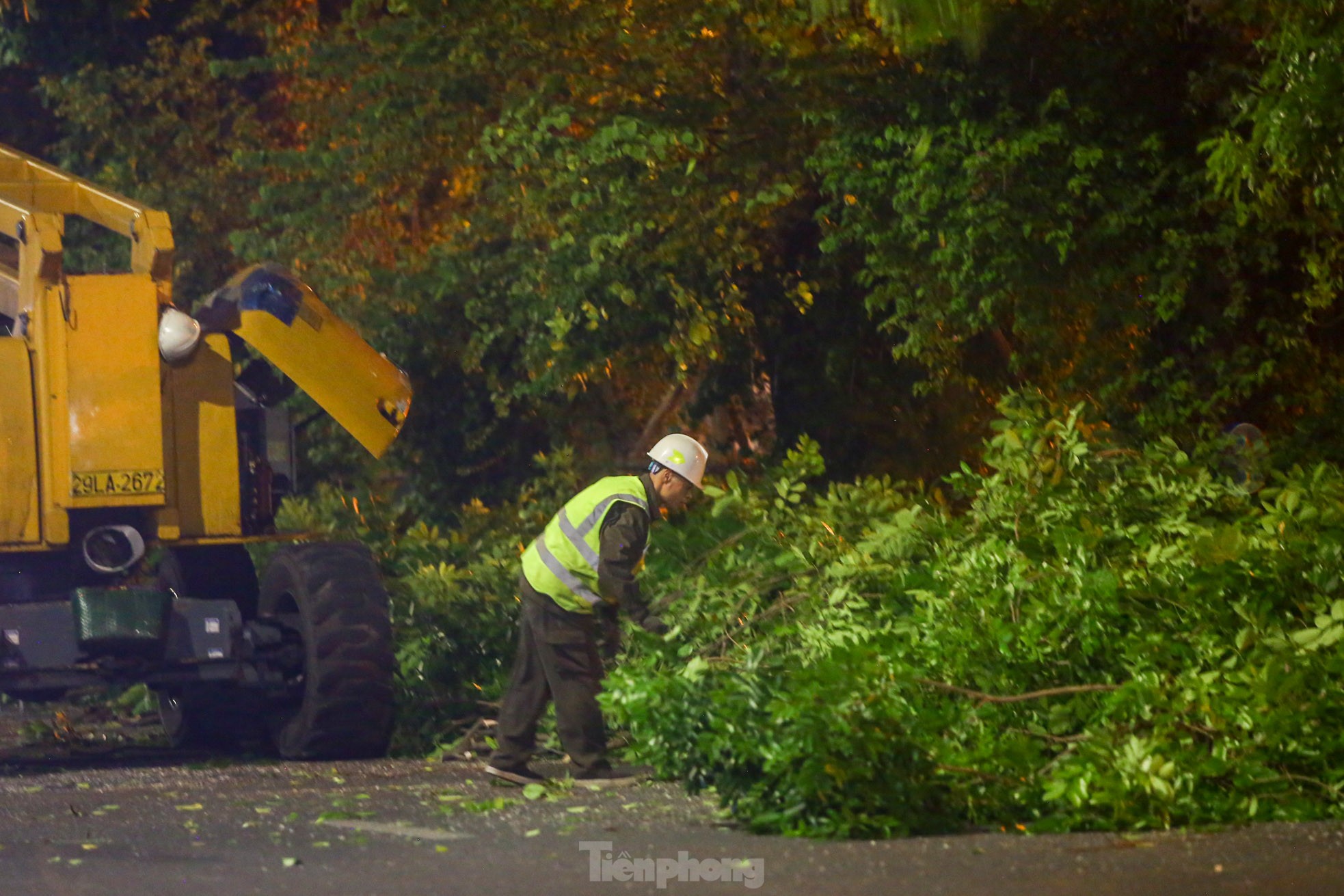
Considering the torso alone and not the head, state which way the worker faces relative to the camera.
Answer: to the viewer's right

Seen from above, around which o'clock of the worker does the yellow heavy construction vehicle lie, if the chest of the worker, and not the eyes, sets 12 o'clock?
The yellow heavy construction vehicle is roughly at 7 o'clock from the worker.

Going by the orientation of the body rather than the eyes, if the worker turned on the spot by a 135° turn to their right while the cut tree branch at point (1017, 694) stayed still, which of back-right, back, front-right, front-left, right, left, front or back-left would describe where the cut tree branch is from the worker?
left

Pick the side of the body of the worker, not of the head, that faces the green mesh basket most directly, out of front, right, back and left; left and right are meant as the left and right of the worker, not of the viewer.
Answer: back

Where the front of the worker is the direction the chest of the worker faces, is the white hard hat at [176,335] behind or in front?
behind

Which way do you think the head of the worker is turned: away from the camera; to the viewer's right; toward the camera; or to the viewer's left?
to the viewer's right
